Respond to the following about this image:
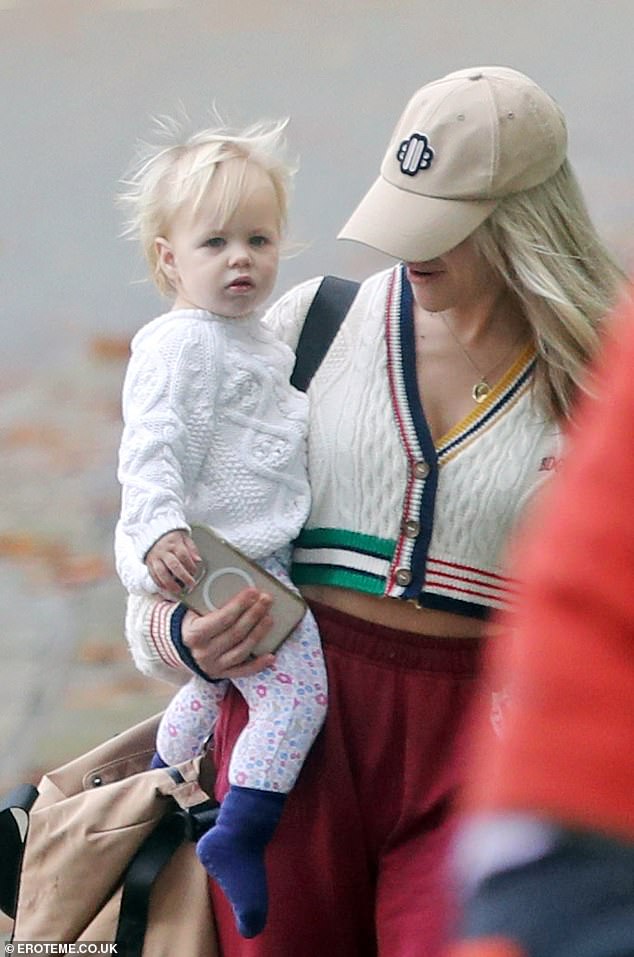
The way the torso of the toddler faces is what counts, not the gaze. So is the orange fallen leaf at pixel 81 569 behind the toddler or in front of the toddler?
behind

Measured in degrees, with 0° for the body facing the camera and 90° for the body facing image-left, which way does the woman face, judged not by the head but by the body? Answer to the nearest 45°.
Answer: approximately 0°

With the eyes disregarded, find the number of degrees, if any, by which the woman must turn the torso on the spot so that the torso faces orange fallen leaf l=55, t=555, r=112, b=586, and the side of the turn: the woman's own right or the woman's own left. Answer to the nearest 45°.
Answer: approximately 135° to the woman's own right

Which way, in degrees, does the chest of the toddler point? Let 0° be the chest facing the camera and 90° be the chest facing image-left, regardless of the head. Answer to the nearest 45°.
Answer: approximately 315°
